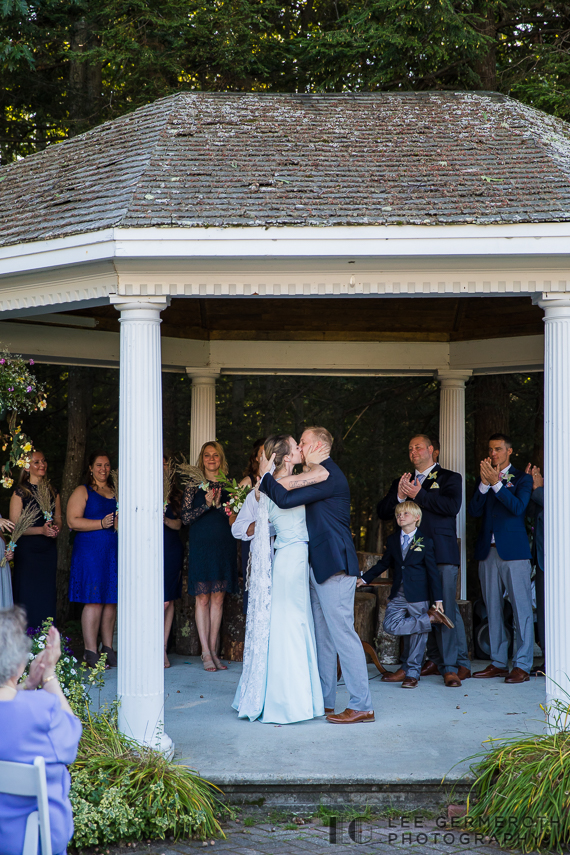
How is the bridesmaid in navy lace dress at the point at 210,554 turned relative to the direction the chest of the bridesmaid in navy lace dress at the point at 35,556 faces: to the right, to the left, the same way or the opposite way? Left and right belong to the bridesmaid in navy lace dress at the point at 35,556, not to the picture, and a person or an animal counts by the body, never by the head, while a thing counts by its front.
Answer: the same way

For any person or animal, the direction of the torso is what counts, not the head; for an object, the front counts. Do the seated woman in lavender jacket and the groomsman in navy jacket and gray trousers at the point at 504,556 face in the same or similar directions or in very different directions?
very different directions

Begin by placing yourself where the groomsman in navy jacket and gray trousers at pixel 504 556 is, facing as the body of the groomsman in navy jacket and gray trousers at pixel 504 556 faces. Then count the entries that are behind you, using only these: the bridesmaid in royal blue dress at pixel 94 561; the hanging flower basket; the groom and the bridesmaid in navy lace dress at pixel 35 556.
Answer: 0

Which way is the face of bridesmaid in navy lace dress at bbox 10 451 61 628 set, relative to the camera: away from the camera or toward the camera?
toward the camera

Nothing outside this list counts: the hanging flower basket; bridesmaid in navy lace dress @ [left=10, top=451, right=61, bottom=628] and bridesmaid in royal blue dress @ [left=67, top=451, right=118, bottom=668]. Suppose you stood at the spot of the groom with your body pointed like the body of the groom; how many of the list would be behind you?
0

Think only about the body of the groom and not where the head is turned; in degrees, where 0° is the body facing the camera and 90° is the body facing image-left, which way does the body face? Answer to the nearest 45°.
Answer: approximately 90°

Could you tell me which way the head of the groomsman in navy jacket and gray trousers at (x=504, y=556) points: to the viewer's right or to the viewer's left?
to the viewer's left

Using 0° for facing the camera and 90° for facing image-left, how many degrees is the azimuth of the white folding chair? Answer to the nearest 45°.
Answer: approximately 225°

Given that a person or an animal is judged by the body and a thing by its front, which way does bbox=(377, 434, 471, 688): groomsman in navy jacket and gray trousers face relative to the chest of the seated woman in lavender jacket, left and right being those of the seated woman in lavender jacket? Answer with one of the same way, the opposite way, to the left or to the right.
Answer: the opposite way

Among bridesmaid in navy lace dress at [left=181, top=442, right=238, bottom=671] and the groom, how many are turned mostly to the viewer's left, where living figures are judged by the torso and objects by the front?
1

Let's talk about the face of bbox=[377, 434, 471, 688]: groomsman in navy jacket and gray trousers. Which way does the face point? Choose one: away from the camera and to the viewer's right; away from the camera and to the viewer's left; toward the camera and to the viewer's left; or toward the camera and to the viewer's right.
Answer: toward the camera and to the viewer's left

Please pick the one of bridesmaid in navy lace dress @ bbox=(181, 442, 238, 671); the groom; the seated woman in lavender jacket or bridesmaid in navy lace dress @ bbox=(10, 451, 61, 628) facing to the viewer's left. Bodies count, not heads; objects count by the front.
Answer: the groom

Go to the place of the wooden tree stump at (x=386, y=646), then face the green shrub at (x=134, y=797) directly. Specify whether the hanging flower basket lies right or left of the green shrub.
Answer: right

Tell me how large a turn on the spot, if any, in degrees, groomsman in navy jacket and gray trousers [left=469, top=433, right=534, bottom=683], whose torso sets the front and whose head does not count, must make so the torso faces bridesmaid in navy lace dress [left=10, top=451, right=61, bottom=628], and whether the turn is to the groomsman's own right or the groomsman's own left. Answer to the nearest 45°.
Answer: approximately 45° to the groomsman's own right
